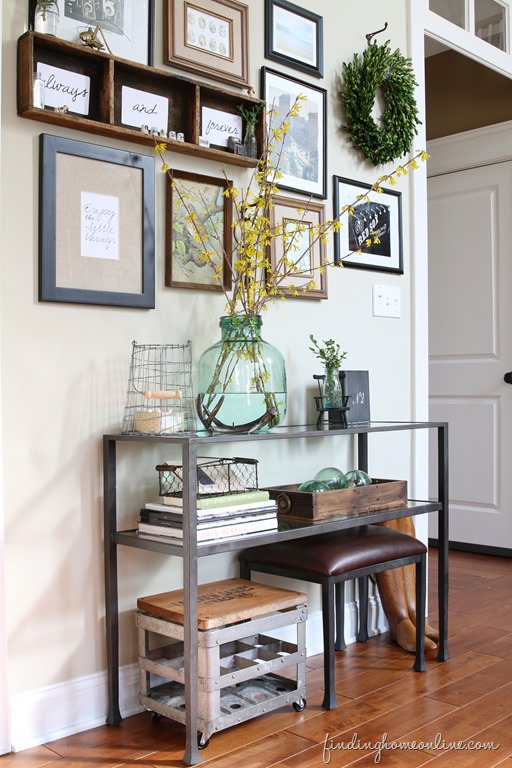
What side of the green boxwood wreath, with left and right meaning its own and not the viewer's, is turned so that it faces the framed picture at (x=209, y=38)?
right

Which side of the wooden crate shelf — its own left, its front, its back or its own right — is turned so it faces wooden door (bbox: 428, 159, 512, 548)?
left

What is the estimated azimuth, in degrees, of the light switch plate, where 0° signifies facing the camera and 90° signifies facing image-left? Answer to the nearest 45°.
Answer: approximately 315°

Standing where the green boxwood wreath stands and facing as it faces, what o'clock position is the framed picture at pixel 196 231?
The framed picture is roughly at 3 o'clock from the green boxwood wreath.

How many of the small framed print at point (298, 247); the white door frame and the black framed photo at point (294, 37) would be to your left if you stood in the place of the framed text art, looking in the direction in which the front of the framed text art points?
3

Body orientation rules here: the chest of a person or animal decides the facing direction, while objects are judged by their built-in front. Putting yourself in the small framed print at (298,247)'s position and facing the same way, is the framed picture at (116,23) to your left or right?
on your right

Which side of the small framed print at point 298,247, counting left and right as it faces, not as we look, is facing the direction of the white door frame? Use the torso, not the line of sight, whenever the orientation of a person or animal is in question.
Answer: left
